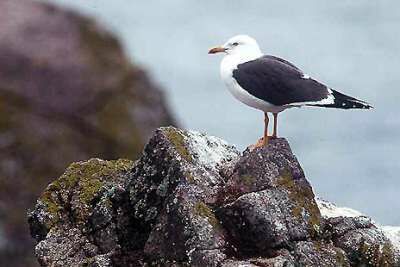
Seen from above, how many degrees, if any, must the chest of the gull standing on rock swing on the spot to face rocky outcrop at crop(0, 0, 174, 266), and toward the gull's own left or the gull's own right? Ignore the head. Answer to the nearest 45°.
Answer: approximately 45° to the gull's own right

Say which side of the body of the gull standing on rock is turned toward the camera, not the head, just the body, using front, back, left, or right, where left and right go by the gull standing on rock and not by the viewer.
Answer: left
